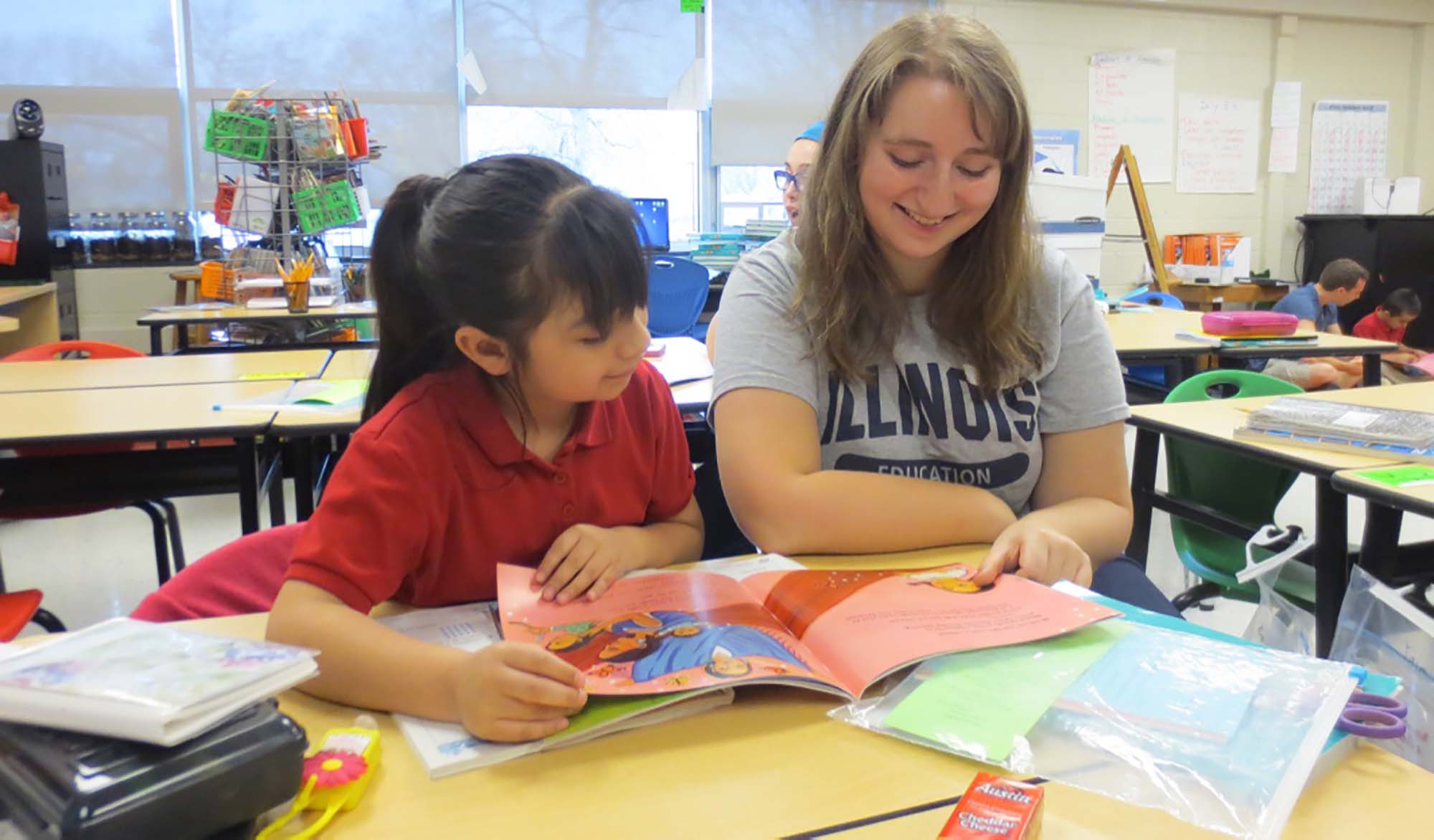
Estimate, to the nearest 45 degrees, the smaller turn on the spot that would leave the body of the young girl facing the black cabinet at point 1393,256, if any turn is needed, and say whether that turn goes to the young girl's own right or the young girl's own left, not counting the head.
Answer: approximately 90° to the young girl's own left

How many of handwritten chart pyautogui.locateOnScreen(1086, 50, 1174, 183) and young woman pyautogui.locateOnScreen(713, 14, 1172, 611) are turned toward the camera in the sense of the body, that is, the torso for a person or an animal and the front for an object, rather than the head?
2

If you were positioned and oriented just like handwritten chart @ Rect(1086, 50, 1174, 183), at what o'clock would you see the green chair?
The green chair is roughly at 12 o'clock from the handwritten chart.

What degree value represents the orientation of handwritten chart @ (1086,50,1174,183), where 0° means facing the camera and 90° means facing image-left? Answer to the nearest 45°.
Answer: approximately 0°

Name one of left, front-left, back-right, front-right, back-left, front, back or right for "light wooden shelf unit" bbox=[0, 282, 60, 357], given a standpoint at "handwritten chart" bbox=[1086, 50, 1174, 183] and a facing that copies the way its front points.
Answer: front-right

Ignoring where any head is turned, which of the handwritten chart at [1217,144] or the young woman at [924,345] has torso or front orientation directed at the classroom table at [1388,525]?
the handwritten chart

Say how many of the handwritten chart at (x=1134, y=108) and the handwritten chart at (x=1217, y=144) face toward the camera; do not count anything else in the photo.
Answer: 2

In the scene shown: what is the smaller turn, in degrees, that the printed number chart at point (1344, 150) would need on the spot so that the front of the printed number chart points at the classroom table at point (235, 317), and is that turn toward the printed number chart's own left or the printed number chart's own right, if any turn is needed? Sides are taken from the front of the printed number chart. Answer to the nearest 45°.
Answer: approximately 45° to the printed number chart's own right

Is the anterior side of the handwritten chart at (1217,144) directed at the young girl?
yes
